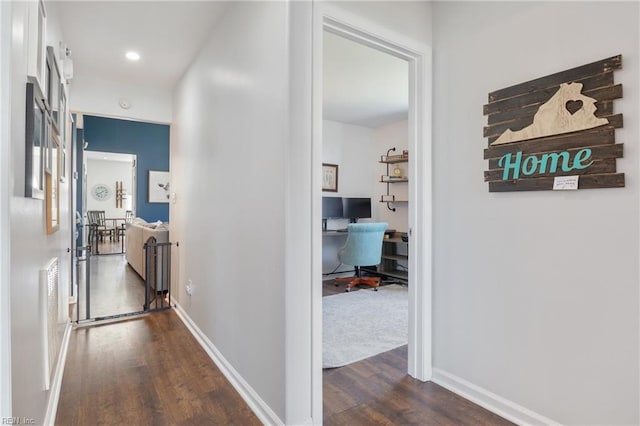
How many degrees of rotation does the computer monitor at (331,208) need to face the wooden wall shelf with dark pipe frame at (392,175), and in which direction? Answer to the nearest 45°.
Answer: approximately 90° to its left

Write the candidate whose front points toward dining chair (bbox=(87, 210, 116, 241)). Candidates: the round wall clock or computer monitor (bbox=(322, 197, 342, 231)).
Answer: the round wall clock

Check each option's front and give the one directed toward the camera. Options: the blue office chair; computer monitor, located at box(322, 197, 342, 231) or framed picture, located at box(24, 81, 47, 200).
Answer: the computer monitor

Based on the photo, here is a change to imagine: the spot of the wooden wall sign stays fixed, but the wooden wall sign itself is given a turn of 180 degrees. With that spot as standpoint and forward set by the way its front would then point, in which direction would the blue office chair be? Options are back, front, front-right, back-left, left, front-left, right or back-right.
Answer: left

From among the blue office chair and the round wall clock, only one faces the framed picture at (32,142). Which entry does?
the round wall clock

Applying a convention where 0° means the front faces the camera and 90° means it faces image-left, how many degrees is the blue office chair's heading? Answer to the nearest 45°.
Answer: approximately 135°

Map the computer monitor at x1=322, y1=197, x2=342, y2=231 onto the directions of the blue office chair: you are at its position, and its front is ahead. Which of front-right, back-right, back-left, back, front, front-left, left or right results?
front

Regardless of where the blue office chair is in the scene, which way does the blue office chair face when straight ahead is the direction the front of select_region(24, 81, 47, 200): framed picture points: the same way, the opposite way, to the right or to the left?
to the left

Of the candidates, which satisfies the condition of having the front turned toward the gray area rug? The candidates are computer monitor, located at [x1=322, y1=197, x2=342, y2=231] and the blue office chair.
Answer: the computer monitor

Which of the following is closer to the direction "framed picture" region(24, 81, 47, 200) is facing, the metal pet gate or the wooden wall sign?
the wooden wall sign

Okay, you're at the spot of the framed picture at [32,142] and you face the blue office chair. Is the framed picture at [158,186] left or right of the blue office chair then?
left

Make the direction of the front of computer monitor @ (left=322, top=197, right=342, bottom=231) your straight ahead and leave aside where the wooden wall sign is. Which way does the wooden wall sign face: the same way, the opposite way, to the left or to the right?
to the right

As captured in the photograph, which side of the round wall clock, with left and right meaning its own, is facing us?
front

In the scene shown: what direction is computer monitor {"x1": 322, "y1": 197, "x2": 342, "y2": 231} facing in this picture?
toward the camera

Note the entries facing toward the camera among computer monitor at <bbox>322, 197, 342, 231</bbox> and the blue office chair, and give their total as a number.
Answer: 1

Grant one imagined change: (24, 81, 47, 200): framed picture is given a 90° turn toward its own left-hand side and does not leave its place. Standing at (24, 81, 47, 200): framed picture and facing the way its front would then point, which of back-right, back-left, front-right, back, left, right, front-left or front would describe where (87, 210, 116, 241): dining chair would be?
front

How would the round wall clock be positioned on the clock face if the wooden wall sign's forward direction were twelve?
The round wall clock is roughly at 2 o'clock from the wooden wall sign.

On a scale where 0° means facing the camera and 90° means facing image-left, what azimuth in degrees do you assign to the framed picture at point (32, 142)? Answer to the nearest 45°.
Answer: approximately 270°

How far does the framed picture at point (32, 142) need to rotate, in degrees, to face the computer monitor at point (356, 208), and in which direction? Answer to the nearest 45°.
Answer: approximately 45° to its left
